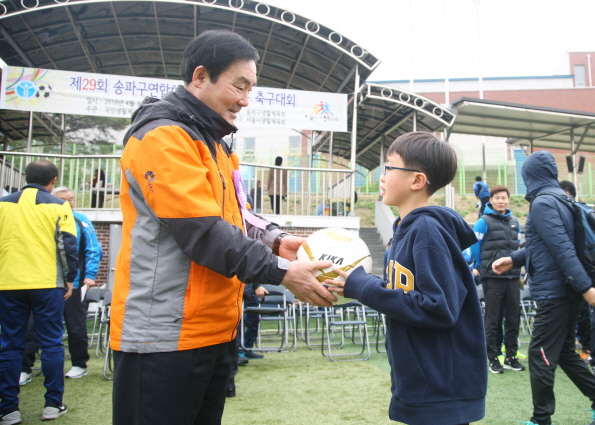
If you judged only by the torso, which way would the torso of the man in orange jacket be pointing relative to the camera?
to the viewer's right

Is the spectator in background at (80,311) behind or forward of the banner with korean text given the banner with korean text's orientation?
forward

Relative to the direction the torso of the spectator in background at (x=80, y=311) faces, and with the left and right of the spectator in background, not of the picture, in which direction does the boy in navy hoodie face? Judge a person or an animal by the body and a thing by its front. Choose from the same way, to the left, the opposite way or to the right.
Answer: to the right

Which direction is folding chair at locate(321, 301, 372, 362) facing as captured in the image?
toward the camera

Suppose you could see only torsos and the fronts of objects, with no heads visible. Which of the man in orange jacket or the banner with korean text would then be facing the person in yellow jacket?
the banner with korean text

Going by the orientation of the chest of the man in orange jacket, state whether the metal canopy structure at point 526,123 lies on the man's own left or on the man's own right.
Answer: on the man's own left

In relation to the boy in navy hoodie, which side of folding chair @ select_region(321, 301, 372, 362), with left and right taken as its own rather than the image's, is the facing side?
front

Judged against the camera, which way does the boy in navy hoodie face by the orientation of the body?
to the viewer's left

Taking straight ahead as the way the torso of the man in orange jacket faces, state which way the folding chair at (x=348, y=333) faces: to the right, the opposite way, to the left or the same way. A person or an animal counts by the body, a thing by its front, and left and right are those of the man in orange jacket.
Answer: to the right

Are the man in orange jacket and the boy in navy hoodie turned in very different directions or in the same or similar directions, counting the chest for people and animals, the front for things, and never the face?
very different directions

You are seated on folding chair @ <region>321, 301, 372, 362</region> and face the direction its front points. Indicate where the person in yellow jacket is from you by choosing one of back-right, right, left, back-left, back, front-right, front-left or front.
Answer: front-right

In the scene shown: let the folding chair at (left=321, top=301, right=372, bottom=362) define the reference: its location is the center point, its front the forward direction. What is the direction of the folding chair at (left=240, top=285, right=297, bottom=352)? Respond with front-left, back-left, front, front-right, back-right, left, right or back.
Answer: right

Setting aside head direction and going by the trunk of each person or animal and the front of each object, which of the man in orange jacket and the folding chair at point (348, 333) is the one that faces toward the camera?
the folding chair

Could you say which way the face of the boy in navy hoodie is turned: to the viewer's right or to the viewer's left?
to the viewer's left

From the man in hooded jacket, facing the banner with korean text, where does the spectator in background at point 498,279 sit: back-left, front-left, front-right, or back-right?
front-right

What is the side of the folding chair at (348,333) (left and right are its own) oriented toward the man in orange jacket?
front

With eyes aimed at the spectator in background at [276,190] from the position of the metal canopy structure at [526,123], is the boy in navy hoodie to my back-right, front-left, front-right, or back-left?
front-left

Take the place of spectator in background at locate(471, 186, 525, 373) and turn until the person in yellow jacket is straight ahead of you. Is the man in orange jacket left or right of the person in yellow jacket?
left

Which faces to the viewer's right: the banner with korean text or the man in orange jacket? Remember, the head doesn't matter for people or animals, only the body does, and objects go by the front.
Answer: the man in orange jacket

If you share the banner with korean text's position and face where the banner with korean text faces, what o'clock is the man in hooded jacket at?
The man in hooded jacket is roughly at 11 o'clock from the banner with korean text.
